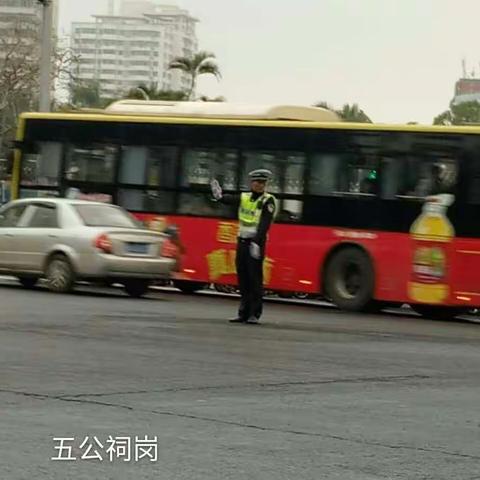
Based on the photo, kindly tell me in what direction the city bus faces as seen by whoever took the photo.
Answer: facing to the left of the viewer

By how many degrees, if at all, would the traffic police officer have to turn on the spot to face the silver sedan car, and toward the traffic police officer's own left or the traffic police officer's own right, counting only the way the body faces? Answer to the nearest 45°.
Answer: approximately 90° to the traffic police officer's own right

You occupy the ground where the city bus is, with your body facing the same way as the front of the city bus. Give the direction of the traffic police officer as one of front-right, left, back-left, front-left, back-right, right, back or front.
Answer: left

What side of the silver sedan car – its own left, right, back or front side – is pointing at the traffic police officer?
back

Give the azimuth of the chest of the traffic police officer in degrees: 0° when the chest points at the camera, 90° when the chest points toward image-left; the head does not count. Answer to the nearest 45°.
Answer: approximately 45°

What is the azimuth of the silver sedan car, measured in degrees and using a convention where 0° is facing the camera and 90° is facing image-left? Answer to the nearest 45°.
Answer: approximately 135°

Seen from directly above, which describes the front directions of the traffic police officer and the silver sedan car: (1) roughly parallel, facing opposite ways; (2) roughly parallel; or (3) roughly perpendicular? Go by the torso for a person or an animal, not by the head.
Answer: roughly perpendicular

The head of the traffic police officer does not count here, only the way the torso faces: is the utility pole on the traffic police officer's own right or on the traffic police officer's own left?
on the traffic police officer's own right
